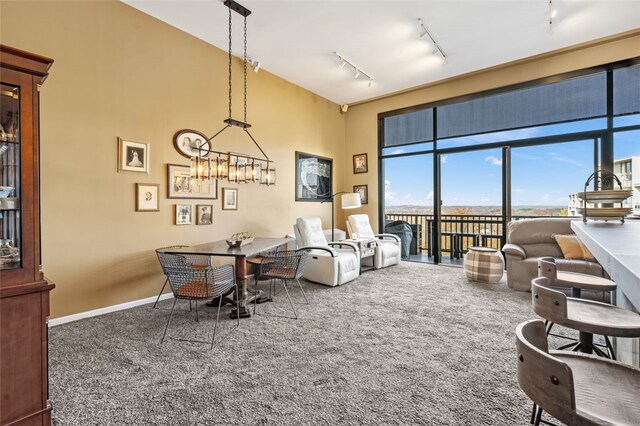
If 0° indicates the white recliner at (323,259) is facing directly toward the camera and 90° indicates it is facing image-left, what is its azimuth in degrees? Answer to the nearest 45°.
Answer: approximately 315°

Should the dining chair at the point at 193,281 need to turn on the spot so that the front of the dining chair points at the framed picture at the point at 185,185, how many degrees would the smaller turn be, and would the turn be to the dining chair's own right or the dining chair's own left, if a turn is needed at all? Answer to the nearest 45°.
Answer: approximately 45° to the dining chair's own left

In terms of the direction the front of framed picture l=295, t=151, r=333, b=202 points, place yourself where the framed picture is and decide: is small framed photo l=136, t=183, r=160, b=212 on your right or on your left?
on your right

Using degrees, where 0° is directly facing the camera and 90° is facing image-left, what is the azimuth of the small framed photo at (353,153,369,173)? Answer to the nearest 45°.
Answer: approximately 45°

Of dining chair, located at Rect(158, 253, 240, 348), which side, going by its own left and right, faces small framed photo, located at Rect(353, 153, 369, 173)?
front

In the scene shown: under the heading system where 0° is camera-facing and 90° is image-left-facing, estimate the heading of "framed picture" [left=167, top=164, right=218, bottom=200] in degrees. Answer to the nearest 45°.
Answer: approximately 315°

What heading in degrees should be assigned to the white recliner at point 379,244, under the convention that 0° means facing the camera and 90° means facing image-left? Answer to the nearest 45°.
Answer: approximately 315°

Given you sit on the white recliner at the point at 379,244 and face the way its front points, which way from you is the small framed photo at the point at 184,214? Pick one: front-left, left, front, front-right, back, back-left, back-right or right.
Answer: right

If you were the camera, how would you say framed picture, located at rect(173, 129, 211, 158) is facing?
facing the viewer and to the right of the viewer

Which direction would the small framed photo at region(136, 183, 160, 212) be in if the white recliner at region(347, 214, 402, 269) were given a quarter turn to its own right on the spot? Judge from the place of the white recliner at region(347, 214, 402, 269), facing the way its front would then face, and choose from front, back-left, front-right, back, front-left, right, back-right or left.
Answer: front

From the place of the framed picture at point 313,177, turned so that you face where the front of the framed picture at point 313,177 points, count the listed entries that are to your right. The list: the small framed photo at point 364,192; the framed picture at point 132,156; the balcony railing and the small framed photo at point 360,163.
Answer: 1

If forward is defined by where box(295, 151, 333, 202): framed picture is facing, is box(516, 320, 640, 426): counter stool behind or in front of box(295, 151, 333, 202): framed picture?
in front
